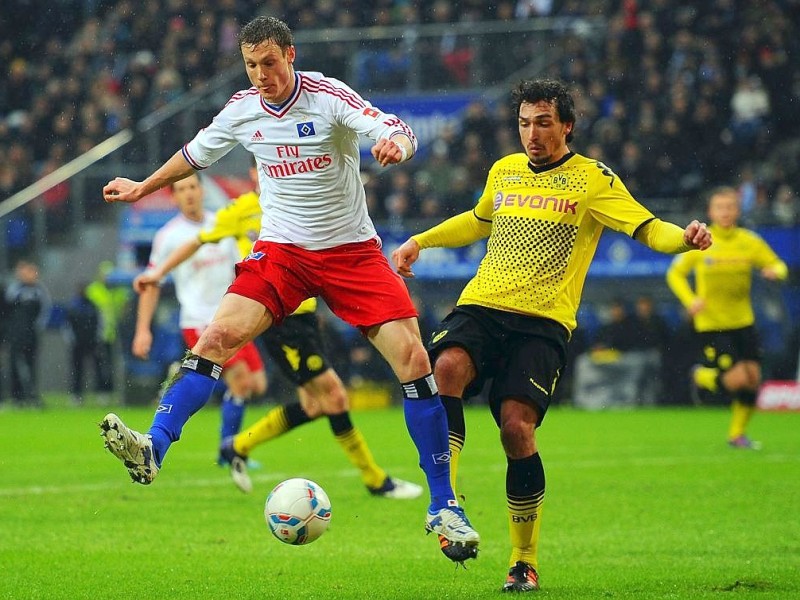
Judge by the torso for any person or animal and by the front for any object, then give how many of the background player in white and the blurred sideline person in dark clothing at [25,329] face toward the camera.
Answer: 2

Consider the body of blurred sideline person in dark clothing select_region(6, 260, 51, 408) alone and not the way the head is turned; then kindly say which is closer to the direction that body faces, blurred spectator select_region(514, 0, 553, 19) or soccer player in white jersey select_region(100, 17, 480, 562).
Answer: the soccer player in white jersey

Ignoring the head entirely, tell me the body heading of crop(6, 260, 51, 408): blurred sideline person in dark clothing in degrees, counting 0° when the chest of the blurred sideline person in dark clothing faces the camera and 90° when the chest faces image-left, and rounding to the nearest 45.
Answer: approximately 0°

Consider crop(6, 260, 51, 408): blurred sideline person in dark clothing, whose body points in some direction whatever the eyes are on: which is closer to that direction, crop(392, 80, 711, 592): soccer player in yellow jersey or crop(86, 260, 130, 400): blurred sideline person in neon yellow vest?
the soccer player in yellow jersey
